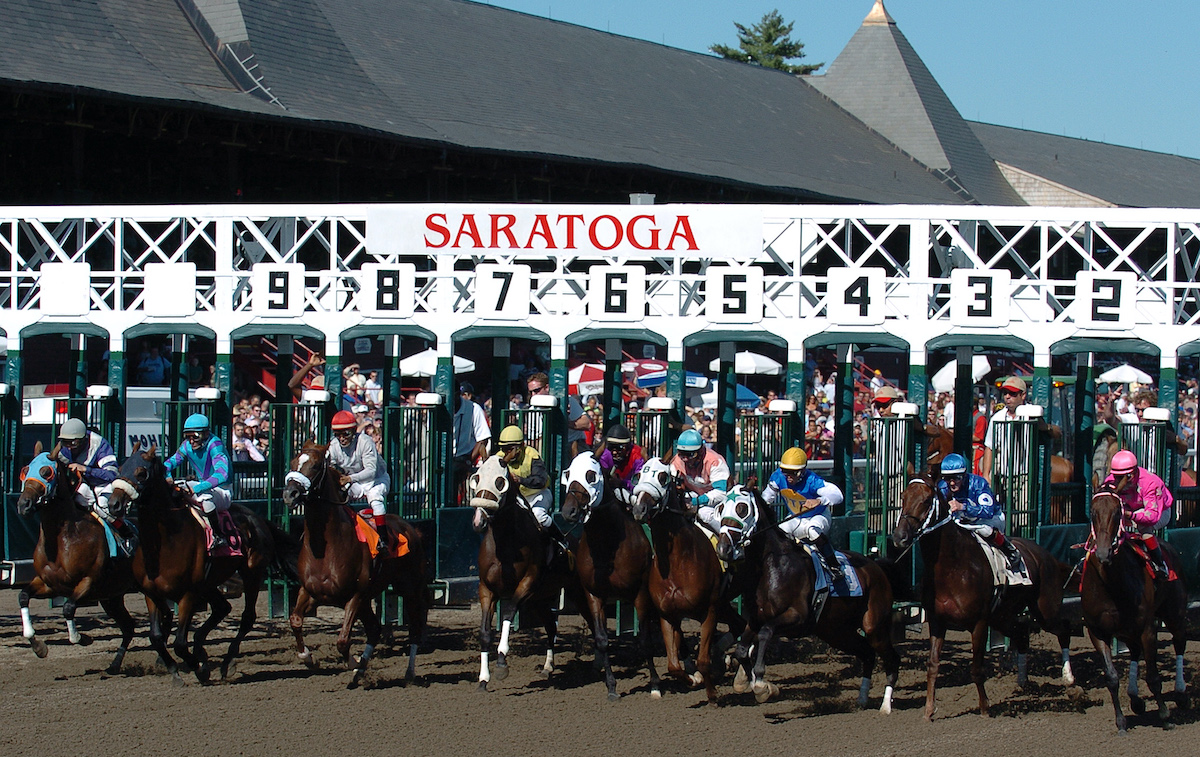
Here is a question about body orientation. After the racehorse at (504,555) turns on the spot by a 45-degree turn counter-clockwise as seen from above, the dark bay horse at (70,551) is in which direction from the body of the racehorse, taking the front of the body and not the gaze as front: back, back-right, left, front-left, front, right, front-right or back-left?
right

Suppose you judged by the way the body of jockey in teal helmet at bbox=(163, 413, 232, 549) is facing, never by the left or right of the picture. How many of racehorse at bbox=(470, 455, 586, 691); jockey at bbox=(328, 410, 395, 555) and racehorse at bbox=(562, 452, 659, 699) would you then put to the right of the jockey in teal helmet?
0

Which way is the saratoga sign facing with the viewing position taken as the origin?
facing the viewer

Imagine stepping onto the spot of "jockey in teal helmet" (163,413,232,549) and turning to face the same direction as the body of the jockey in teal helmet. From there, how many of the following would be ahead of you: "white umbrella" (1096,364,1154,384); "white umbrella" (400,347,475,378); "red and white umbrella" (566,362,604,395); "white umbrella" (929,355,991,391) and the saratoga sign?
0

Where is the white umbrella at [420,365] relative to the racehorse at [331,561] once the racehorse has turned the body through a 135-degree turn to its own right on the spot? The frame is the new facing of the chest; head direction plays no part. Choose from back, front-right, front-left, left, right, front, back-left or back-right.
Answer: front

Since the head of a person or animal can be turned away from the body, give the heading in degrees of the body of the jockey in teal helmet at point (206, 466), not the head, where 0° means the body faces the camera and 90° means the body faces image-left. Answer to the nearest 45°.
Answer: approximately 45°

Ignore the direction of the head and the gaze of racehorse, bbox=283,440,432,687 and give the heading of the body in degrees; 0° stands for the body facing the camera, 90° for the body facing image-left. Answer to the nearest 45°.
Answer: approximately 45°

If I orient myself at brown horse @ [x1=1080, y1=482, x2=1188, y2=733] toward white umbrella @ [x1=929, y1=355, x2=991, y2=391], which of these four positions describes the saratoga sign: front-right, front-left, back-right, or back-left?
front-left

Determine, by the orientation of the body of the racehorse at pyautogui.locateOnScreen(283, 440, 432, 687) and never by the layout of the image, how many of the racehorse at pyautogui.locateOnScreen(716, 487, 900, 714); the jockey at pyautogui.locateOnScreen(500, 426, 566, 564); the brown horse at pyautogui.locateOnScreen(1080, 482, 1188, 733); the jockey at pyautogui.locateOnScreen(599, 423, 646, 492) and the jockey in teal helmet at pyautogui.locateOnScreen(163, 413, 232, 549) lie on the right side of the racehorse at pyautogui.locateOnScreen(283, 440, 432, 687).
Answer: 1

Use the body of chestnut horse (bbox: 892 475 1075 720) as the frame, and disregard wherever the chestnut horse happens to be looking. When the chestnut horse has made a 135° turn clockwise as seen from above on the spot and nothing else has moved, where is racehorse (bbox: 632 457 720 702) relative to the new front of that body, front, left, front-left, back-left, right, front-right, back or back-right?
left

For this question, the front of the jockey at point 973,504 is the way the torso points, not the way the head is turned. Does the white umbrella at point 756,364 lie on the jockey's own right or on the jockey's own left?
on the jockey's own right

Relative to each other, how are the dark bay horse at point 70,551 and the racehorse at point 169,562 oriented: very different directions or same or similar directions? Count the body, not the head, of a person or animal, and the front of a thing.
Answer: same or similar directions

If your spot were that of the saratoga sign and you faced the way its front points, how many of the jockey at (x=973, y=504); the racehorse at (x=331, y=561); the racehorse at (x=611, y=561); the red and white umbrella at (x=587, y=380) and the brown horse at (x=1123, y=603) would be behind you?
1

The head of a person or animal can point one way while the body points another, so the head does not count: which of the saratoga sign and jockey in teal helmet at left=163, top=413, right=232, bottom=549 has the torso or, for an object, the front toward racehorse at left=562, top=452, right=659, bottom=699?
the saratoga sign

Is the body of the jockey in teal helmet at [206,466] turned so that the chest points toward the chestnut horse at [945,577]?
no

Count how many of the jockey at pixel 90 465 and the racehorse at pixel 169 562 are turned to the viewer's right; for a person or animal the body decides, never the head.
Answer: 0

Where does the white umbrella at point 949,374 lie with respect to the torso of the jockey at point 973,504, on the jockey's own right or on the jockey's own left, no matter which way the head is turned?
on the jockey's own right

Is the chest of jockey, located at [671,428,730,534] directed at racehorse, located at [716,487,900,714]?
no

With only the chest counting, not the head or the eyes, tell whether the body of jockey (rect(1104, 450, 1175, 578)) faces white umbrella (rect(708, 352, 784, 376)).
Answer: no

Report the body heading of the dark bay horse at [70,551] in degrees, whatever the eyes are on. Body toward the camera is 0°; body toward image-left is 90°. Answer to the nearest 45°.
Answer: approximately 45°

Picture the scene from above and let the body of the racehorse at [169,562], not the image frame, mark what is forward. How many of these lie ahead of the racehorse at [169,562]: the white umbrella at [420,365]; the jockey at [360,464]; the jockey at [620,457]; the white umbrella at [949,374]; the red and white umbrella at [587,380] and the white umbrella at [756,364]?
0
